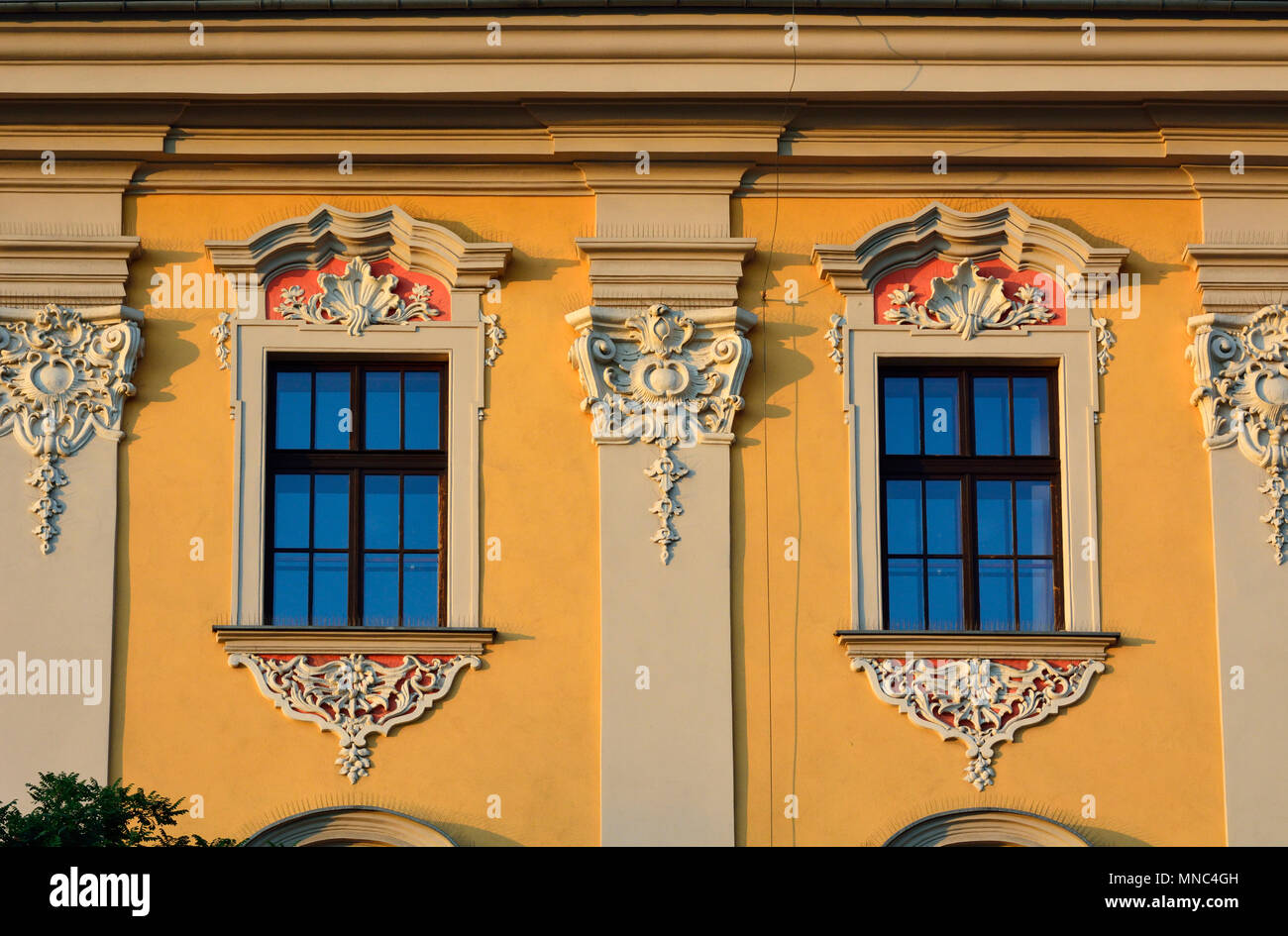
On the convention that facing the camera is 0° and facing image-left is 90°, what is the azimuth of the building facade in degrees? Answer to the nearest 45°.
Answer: approximately 0°
